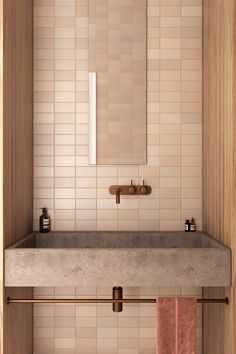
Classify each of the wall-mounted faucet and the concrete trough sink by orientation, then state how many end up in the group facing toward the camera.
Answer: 2

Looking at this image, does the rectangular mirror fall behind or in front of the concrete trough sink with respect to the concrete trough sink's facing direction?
behind

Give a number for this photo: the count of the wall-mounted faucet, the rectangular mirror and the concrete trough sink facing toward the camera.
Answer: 3

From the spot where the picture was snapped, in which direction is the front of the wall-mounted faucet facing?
facing the viewer

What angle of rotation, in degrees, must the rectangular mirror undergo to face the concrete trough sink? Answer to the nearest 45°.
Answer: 0° — it already faces it

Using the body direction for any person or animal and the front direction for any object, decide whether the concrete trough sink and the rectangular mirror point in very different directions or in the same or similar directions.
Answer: same or similar directions

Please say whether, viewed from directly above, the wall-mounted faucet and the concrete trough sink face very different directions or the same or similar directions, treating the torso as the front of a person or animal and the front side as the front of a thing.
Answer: same or similar directions

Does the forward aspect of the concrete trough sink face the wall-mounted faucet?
no
